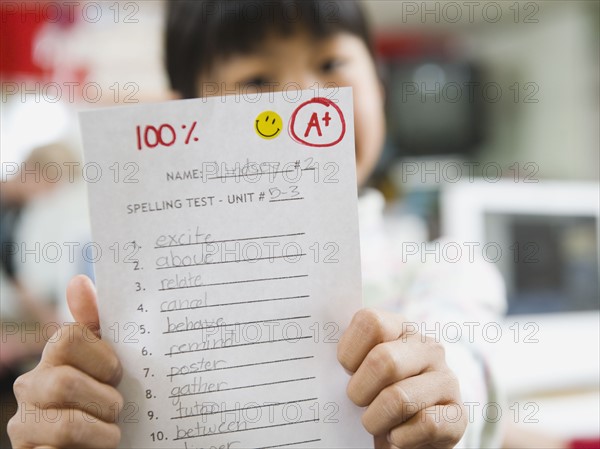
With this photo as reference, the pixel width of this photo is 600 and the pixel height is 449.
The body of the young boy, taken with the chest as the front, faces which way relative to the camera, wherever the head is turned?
toward the camera

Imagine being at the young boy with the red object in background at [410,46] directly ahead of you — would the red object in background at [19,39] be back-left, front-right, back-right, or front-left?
front-left

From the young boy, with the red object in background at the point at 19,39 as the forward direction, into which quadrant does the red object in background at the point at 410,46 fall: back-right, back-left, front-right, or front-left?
front-right

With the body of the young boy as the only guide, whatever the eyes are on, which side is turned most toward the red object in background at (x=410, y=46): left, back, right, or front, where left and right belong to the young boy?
back

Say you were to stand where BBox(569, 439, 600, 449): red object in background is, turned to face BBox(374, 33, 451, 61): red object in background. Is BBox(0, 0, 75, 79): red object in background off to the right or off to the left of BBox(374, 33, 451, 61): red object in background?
left

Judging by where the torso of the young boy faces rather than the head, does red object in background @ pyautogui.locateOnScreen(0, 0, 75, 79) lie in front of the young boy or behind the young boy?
behind
